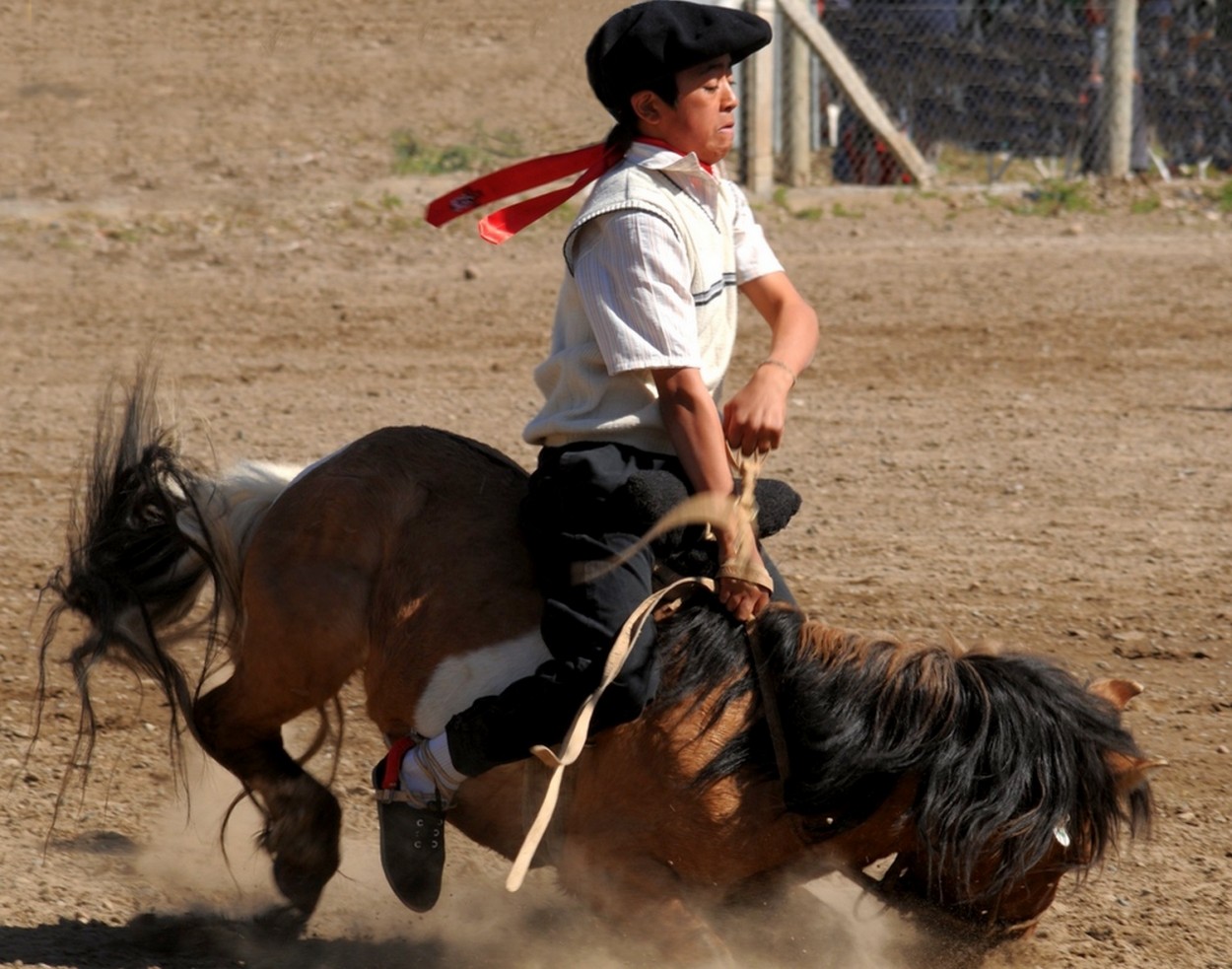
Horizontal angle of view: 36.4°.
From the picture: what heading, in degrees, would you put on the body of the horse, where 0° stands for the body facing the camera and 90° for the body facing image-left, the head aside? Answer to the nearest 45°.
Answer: approximately 270°

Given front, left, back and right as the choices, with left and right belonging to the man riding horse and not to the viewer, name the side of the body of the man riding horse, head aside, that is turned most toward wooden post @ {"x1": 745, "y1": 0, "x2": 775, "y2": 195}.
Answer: left

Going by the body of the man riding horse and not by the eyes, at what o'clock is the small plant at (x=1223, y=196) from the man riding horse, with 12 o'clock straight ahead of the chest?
The small plant is roughly at 10 o'clock from the man riding horse.

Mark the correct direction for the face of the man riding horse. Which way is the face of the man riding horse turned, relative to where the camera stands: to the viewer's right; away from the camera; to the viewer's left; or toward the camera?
to the viewer's right

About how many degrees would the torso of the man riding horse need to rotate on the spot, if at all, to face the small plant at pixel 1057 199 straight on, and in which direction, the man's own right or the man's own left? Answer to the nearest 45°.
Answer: approximately 90° to the man's own left

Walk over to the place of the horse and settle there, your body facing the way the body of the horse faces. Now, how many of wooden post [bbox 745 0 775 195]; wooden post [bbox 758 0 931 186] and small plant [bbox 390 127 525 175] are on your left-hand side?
3

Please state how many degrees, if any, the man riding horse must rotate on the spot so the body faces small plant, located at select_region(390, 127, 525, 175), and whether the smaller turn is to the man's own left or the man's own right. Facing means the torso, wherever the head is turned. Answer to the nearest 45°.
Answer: approximately 90° to the man's own left

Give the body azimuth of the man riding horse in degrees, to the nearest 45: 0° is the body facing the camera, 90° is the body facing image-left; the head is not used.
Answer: approximately 270°

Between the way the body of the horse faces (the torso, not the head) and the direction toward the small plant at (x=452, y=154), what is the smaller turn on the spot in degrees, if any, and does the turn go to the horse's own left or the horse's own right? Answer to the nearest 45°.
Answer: approximately 90° to the horse's own left
